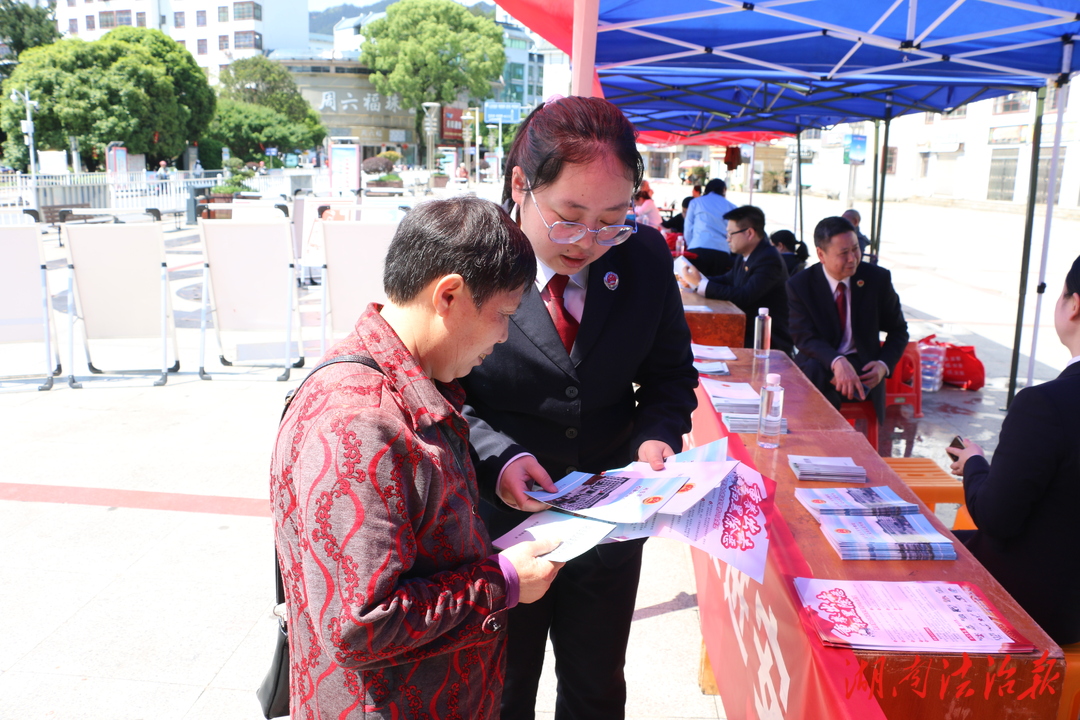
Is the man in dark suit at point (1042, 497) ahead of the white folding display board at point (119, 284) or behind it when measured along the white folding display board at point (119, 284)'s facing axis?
behind

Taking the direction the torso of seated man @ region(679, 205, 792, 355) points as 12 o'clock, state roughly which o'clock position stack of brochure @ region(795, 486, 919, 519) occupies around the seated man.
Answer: The stack of brochure is roughly at 9 o'clock from the seated man.

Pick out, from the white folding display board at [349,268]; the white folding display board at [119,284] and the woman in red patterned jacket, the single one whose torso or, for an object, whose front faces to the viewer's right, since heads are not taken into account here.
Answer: the woman in red patterned jacket

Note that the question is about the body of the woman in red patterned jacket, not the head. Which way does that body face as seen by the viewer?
to the viewer's right

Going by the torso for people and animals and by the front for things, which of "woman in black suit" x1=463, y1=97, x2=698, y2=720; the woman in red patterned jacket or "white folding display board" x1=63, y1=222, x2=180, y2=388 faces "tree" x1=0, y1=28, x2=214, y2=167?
the white folding display board

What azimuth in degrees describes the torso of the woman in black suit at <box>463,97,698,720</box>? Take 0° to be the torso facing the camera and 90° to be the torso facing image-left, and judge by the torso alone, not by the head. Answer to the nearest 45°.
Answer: approximately 0°

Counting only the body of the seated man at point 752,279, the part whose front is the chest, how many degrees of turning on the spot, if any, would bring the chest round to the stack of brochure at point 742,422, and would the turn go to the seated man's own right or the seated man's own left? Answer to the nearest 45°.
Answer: approximately 90° to the seated man's own left

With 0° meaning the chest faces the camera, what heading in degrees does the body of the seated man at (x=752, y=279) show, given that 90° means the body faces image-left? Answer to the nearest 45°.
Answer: approximately 90°

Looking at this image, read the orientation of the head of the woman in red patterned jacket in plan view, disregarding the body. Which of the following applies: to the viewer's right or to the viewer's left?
to the viewer's right

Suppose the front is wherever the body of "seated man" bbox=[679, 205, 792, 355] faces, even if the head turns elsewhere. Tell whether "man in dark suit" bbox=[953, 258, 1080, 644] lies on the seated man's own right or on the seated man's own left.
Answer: on the seated man's own left

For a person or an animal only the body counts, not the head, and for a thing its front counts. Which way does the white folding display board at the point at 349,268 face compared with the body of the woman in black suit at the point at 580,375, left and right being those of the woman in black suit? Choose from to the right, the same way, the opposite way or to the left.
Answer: the opposite way

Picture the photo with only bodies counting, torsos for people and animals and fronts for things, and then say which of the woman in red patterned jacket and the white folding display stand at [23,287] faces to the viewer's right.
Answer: the woman in red patterned jacket

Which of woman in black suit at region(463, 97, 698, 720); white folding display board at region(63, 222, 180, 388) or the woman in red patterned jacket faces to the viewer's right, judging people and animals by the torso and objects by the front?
the woman in red patterned jacket

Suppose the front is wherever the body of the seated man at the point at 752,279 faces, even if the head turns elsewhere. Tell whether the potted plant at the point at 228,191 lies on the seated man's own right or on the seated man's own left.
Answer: on the seated man's own right

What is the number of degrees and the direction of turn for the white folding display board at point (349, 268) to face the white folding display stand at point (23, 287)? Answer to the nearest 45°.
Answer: approximately 90° to its left

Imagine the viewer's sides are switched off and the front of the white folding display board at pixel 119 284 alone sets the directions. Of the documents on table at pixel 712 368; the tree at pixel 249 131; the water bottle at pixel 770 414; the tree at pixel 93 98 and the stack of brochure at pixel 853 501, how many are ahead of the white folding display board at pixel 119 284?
2
